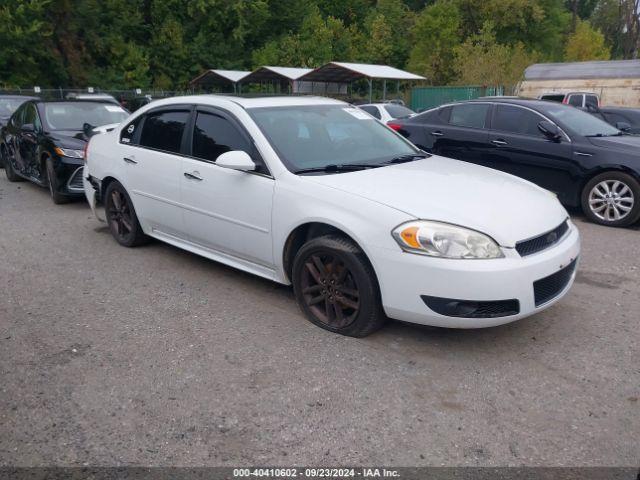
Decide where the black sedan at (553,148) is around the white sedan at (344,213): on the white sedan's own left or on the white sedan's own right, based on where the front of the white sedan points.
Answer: on the white sedan's own left

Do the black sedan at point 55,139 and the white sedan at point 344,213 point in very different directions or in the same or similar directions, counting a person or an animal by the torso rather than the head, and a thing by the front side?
same or similar directions

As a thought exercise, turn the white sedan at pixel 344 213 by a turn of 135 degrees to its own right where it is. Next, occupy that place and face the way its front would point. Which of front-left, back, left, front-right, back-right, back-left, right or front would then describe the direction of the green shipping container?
right

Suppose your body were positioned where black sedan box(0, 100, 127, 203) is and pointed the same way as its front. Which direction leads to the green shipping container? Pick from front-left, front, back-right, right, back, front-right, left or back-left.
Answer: left

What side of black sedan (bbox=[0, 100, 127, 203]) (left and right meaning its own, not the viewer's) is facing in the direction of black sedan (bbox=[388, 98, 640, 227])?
front

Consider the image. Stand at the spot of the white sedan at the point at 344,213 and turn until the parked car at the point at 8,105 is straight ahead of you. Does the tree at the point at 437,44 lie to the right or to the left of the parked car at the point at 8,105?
right

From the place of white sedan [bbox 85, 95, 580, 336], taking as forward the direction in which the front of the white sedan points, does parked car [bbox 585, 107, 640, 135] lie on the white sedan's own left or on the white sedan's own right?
on the white sedan's own left

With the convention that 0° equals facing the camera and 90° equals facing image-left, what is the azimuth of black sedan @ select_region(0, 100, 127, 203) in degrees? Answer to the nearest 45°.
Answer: approximately 315°

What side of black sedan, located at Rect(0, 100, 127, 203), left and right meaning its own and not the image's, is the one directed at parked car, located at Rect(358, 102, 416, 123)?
left

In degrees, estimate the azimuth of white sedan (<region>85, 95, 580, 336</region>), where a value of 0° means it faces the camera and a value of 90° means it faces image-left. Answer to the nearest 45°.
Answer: approximately 315°

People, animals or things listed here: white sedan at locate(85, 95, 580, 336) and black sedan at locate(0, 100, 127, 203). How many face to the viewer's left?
0

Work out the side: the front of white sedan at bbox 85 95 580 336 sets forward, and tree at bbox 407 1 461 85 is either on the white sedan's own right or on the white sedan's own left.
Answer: on the white sedan's own left
